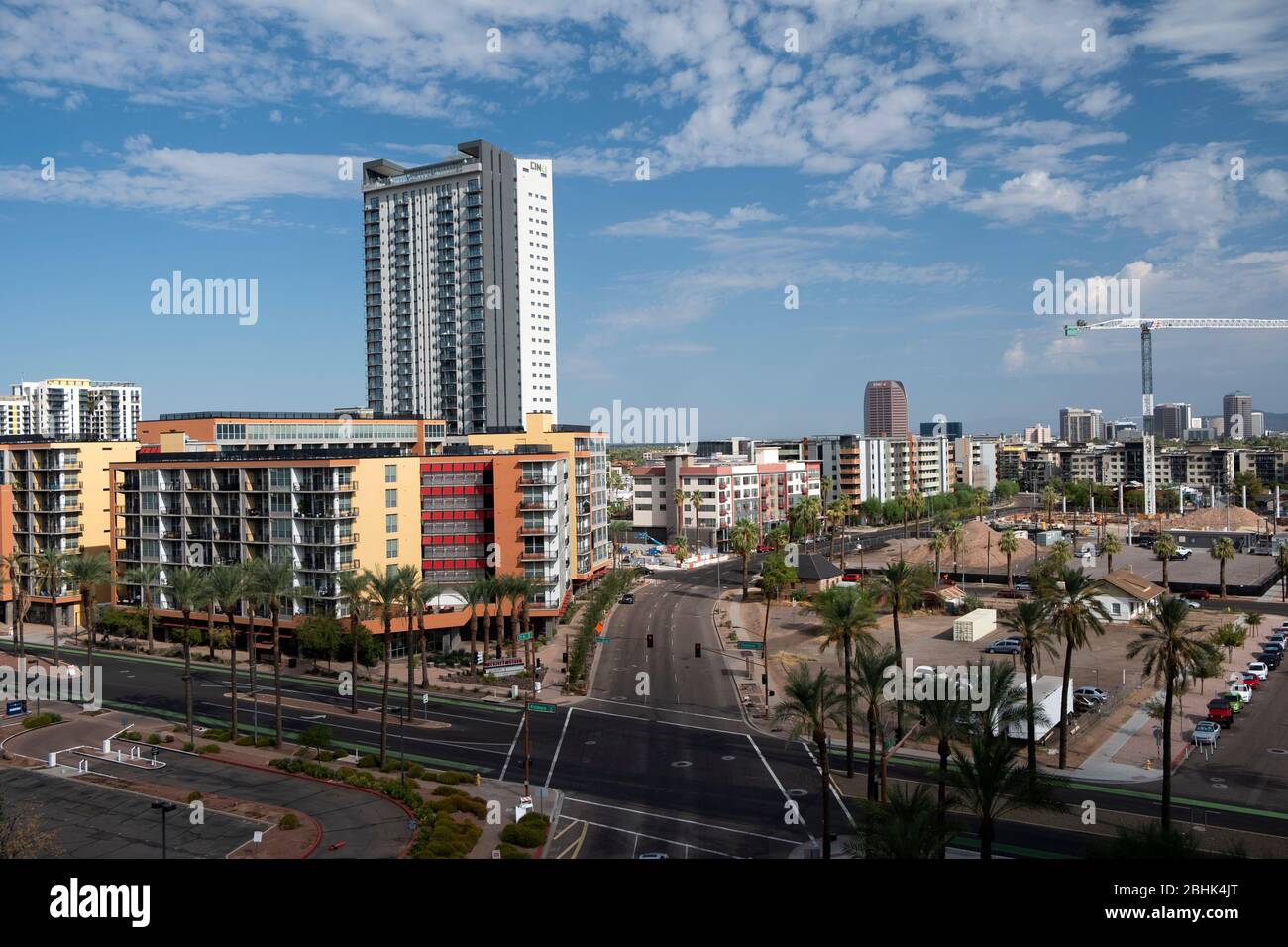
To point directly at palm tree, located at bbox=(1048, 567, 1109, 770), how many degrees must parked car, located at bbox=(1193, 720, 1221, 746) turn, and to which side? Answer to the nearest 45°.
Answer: approximately 45° to its right

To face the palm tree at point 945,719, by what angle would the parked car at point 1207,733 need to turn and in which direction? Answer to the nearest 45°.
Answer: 0° — it already faces it

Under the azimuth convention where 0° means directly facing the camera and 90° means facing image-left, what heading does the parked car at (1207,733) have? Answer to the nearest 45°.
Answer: approximately 0°

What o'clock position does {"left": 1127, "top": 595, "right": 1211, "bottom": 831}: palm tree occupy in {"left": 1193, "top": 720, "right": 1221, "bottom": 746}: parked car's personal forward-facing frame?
The palm tree is roughly at 12 o'clock from the parked car.

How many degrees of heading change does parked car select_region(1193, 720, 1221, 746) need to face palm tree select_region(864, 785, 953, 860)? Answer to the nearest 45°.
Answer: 0° — it already faces it

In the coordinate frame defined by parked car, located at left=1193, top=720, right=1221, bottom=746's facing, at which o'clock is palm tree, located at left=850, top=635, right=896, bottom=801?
The palm tree is roughly at 1 o'clock from the parked car.

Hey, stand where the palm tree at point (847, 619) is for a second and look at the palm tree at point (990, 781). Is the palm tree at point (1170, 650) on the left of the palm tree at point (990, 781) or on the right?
left
